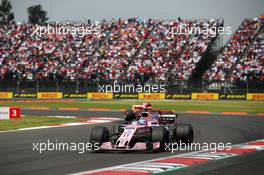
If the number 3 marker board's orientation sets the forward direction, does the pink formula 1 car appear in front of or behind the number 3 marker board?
in front

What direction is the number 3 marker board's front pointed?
toward the camera

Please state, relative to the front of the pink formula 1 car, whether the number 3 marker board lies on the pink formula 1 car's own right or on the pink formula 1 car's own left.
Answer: on the pink formula 1 car's own right

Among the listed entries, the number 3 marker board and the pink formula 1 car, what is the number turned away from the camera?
0
